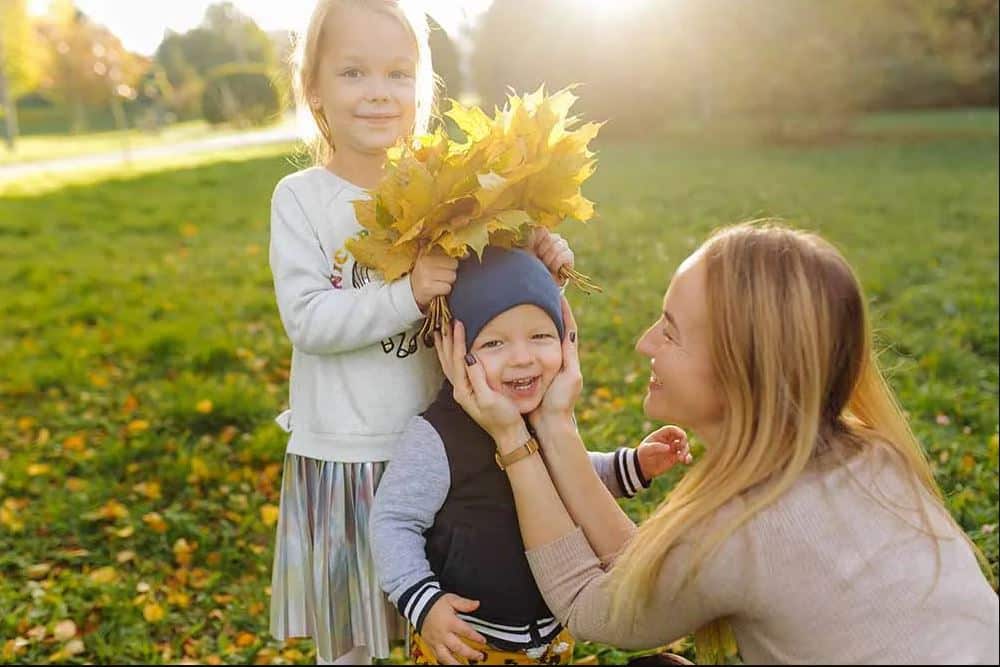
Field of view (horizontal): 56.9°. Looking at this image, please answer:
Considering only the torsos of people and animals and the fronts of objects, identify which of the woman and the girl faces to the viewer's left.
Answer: the woman

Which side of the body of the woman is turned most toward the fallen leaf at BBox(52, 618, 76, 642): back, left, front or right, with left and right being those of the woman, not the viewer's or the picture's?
front

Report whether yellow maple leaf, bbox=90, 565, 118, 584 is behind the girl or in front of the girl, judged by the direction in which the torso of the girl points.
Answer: behind

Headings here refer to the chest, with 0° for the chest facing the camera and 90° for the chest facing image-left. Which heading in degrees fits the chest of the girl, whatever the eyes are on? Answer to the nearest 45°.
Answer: approximately 315°

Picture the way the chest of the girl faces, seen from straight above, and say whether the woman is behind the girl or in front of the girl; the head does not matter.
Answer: in front

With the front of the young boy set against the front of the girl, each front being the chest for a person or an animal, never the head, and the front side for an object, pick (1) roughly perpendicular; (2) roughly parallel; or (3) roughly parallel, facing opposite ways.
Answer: roughly parallel

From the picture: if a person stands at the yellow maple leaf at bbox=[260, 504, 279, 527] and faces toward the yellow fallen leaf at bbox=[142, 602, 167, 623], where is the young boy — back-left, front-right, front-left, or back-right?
front-left

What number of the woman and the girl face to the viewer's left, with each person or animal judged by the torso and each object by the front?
1

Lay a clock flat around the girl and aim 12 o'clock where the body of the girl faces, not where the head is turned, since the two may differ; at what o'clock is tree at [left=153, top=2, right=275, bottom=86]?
The tree is roughly at 7 o'clock from the girl.

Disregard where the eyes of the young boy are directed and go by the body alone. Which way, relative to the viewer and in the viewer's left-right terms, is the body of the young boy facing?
facing the viewer and to the right of the viewer

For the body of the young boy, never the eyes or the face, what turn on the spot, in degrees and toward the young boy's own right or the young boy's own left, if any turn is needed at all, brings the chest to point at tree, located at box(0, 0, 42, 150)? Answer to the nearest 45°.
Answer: approximately 180°

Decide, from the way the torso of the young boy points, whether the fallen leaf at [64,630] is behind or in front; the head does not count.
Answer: behind

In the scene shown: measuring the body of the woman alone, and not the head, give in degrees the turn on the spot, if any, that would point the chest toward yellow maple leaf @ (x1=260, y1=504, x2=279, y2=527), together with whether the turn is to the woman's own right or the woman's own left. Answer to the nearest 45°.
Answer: approximately 45° to the woman's own right

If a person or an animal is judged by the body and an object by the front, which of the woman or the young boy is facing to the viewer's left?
the woman

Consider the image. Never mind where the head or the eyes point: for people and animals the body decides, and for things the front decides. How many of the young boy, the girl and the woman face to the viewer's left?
1

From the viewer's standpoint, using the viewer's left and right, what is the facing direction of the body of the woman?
facing to the left of the viewer
